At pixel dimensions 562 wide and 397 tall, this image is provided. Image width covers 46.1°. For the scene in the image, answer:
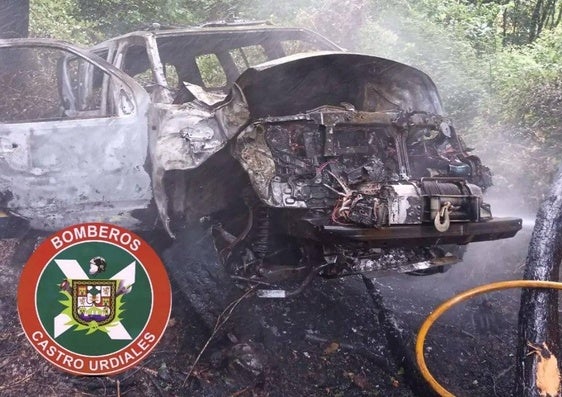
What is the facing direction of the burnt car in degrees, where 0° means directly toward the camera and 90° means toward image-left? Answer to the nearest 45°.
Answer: approximately 315°

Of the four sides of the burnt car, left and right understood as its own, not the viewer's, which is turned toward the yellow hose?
front

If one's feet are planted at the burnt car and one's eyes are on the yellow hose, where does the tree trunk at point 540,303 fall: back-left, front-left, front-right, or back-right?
front-left

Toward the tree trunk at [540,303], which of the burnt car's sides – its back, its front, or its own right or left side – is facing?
front
